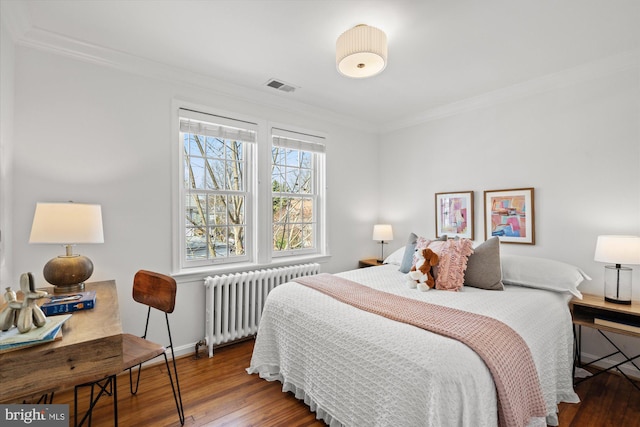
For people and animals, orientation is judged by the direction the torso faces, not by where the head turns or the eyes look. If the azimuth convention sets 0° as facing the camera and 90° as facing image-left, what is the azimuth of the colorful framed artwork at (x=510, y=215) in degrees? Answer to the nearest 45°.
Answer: approximately 45°

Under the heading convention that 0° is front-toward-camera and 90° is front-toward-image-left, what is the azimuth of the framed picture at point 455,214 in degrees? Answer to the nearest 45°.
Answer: approximately 45°

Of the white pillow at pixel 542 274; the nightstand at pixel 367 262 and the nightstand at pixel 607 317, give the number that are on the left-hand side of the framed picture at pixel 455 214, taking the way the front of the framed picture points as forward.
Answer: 2

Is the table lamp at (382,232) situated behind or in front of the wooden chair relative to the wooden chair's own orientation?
behind
